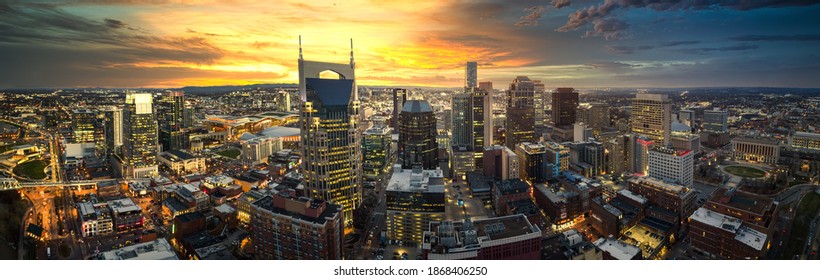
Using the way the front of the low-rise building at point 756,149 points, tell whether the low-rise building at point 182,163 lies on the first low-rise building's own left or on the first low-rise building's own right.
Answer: on the first low-rise building's own right

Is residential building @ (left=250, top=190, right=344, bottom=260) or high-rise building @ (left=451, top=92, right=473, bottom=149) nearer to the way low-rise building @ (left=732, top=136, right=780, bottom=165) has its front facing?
the residential building

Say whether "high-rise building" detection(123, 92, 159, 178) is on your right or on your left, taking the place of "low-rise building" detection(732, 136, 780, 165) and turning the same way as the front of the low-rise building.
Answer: on your right

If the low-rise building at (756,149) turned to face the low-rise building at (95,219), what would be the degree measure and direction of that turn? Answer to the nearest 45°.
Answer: approximately 45° to its right

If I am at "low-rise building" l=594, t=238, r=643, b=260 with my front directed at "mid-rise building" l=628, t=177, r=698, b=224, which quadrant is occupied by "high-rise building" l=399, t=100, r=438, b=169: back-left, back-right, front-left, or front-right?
front-left

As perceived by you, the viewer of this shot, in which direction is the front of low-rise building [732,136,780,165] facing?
facing the viewer

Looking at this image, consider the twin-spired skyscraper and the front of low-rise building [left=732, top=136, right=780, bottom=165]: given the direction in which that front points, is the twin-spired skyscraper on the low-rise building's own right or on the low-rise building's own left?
on the low-rise building's own right

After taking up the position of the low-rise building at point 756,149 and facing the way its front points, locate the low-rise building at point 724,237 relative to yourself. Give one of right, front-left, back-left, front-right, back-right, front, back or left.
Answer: front

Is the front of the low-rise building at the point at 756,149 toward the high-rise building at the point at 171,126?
no

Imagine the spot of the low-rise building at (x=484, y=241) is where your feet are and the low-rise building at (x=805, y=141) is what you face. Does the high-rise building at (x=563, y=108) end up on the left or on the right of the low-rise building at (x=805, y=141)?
left
